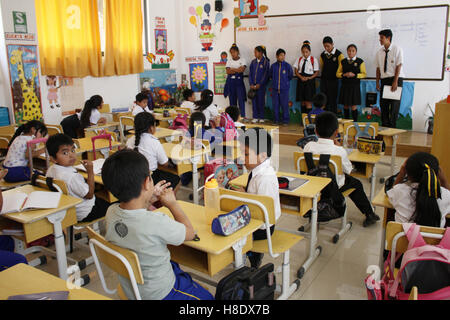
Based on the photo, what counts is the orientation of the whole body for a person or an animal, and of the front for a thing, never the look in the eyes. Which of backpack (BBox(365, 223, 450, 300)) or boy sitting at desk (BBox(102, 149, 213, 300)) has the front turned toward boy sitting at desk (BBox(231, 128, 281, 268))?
boy sitting at desk (BBox(102, 149, 213, 300))

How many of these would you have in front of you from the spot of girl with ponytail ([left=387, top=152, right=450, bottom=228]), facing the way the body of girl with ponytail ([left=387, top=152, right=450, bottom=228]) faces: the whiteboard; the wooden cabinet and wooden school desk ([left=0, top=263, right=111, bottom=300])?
2

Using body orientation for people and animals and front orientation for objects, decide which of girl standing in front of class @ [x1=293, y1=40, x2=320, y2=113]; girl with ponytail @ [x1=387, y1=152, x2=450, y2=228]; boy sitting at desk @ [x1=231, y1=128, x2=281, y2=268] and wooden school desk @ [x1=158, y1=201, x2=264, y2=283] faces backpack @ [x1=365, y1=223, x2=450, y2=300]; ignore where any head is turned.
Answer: the girl standing in front of class

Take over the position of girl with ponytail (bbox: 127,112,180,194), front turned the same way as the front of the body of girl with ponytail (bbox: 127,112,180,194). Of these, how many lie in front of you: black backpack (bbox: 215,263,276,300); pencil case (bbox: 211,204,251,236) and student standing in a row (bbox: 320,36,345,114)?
1

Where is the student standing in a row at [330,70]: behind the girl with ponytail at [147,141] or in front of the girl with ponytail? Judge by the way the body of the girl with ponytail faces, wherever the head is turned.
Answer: in front

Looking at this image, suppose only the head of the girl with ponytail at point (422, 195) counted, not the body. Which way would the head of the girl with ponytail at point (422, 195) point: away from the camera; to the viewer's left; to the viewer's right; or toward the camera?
away from the camera

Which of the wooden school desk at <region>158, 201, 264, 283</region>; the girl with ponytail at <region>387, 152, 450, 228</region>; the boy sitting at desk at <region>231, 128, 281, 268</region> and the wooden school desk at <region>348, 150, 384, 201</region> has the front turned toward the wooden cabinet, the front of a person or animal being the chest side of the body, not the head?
the girl with ponytail

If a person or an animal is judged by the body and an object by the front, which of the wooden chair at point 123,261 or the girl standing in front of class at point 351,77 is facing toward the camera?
the girl standing in front of class

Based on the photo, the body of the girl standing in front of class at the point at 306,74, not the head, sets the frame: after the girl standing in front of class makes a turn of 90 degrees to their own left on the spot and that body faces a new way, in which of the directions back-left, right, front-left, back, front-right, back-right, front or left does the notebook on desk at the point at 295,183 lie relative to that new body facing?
right

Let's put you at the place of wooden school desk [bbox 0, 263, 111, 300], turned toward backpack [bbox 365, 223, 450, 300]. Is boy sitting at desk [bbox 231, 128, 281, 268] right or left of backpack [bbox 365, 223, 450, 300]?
left

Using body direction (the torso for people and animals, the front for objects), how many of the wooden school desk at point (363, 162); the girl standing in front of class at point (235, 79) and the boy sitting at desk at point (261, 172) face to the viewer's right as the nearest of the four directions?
0

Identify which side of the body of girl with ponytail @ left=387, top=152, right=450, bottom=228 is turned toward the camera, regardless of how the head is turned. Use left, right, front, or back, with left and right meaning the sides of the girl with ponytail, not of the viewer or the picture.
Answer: back

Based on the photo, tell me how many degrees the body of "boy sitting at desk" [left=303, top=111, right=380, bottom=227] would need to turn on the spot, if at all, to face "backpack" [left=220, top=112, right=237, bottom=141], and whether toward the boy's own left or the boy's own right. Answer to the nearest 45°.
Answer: approximately 90° to the boy's own left

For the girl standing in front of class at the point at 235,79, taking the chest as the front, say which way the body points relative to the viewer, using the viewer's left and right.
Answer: facing the viewer

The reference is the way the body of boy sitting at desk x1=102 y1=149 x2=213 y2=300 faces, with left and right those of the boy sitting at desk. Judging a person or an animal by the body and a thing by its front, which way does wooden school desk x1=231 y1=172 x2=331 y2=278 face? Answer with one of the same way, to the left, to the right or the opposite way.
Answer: the opposite way

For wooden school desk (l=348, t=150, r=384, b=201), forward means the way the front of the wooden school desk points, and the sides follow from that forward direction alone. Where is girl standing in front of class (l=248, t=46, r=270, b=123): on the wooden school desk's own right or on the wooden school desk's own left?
on the wooden school desk's own right

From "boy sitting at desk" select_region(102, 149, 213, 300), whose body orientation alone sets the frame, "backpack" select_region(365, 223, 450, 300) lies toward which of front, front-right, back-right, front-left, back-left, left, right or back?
front-right

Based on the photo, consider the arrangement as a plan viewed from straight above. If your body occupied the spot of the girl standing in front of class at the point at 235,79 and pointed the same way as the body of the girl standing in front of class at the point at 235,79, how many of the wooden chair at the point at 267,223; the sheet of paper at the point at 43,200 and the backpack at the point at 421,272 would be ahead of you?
3

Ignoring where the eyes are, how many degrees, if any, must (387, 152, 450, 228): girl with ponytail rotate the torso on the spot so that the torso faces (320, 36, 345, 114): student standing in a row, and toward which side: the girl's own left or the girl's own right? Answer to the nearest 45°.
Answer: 0° — they already face them

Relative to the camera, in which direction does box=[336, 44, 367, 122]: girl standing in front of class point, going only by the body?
toward the camera
